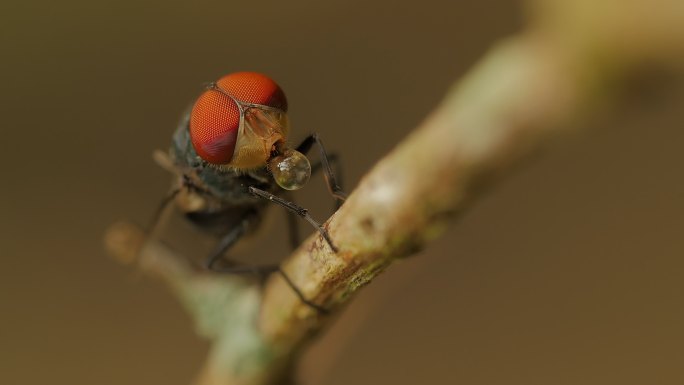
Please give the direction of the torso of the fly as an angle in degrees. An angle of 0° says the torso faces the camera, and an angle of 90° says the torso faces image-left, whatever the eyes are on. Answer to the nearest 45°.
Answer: approximately 315°
